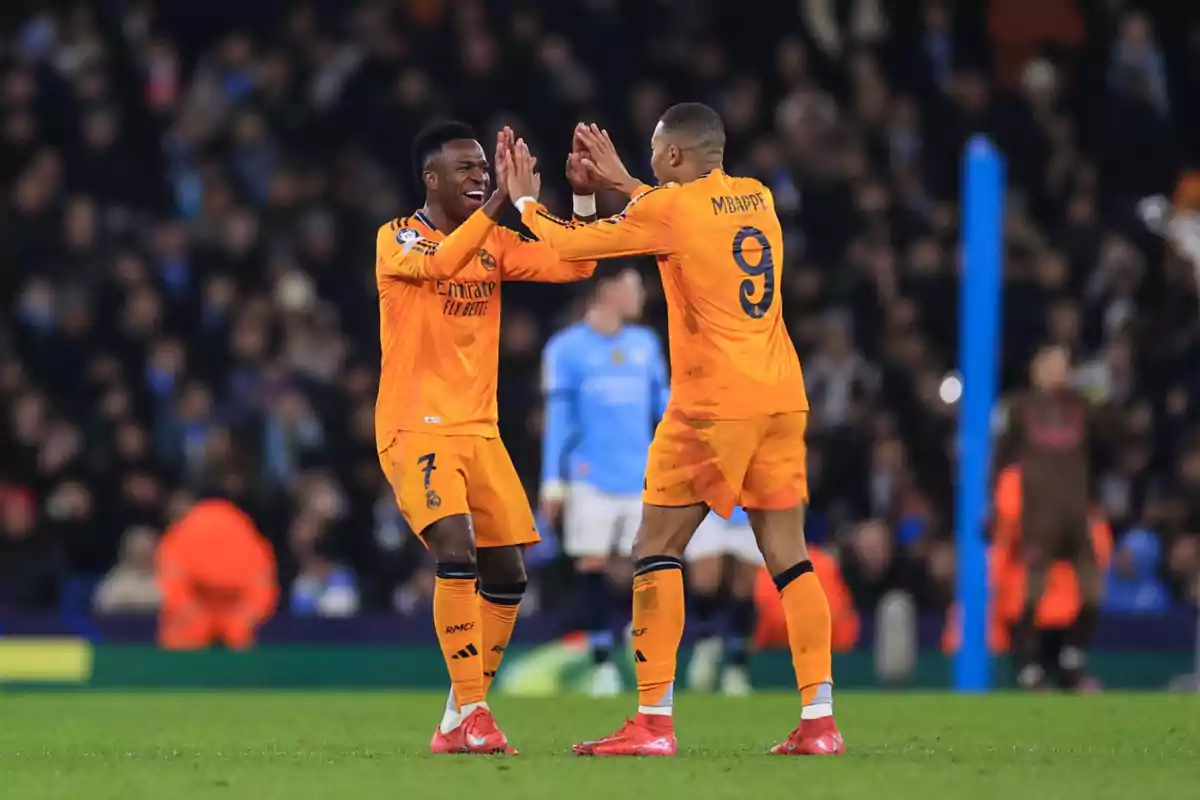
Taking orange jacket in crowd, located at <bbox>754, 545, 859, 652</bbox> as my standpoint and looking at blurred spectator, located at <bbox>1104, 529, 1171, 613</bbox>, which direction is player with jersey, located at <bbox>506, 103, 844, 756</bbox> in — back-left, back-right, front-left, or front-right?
back-right

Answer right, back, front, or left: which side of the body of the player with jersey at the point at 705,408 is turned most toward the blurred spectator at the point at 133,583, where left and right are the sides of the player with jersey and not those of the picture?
front

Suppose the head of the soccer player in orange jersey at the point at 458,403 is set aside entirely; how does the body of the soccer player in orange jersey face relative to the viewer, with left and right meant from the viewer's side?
facing the viewer and to the right of the viewer

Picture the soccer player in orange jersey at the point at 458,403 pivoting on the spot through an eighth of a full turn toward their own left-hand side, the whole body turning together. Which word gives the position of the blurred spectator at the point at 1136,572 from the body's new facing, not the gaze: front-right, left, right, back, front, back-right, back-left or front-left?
front-left

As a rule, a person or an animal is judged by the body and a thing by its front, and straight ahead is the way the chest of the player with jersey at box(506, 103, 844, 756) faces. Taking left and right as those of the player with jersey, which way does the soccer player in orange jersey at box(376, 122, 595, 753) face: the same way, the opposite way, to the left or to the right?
the opposite way

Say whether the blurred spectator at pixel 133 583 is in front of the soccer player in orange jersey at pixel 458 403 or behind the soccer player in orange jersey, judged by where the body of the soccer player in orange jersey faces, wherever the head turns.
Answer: behind

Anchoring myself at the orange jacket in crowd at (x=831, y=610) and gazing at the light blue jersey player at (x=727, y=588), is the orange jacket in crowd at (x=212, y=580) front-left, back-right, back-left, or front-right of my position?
front-right

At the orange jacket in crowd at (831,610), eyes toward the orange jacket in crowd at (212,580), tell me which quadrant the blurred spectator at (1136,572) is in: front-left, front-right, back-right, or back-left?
back-right

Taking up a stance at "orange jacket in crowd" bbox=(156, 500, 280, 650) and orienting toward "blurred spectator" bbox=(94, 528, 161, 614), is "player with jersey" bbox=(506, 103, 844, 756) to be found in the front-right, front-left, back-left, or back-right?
back-left

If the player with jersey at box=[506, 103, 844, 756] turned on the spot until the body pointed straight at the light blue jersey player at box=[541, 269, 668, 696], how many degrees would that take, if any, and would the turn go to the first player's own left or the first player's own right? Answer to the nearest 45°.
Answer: approximately 45° to the first player's own right

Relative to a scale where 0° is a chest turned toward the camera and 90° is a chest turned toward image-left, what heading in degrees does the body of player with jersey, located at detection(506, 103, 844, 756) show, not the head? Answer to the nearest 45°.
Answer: approximately 135°

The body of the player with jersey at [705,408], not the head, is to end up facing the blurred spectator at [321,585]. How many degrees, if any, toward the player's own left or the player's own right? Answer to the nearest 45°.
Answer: approximately 45° to the player's own right

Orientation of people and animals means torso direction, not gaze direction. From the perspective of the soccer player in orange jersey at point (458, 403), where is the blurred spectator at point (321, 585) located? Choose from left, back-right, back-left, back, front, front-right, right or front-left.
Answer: back-left
